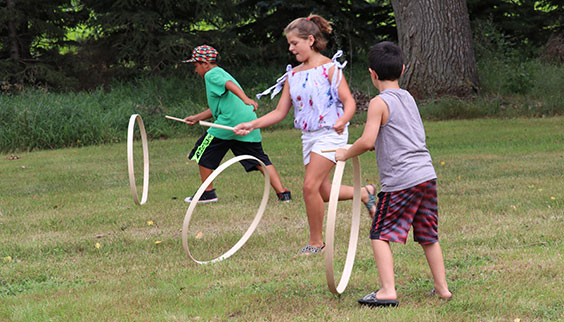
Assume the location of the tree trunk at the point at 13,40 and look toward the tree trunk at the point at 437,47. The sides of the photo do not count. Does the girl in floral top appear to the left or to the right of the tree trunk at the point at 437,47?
right

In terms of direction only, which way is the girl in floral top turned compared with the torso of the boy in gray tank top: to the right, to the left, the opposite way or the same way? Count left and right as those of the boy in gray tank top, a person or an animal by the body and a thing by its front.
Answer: to the left

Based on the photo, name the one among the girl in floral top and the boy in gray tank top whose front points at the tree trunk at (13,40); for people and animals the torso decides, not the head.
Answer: the boy in gray tank top

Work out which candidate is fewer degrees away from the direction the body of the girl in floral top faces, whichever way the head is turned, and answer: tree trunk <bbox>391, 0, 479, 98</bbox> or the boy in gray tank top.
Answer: the boy in gray tank top

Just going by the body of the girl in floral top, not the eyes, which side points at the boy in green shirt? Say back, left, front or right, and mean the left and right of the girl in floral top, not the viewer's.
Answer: right

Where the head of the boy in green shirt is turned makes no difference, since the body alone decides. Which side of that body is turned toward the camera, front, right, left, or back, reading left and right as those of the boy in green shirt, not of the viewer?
left

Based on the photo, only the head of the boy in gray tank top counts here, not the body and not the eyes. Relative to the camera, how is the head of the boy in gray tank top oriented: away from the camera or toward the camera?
away from the camera

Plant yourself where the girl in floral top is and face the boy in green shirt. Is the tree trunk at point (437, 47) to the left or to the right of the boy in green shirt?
right

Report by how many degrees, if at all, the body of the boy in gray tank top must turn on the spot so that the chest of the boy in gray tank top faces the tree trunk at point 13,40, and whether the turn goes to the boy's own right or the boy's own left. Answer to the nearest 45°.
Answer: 0° — they already face it

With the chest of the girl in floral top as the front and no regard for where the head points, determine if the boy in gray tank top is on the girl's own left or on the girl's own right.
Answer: on the girl's own left

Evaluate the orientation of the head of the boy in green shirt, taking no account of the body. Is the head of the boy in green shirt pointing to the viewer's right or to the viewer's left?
to the viewer's left

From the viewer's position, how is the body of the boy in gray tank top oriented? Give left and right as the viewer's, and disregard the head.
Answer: facing away from the viewer and to the left of the viewer

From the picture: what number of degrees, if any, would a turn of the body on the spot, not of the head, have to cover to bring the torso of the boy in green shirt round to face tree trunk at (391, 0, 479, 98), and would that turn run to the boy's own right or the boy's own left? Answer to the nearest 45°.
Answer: approximately 135° to the boy's own right
